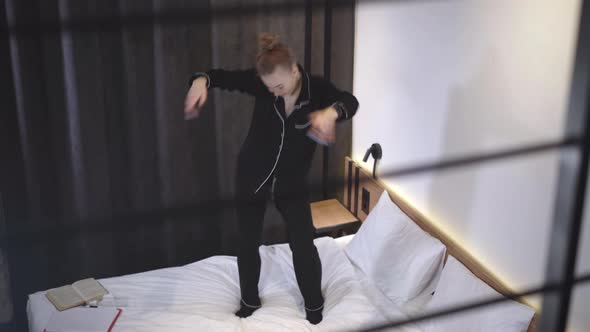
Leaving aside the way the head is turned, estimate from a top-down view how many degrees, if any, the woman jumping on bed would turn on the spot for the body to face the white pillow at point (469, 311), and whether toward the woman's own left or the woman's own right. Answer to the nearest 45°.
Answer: approximately 45° to the woman's own left

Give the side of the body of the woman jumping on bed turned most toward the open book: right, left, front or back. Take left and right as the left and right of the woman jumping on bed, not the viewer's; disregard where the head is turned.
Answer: right

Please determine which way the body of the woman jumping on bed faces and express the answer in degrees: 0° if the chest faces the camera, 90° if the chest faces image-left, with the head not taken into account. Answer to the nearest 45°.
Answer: approximately 0°

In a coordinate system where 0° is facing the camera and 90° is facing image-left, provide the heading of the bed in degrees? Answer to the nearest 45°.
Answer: approximately 45°

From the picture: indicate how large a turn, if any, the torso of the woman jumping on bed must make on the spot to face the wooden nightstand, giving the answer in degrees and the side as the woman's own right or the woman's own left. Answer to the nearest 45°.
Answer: approximately 180°
